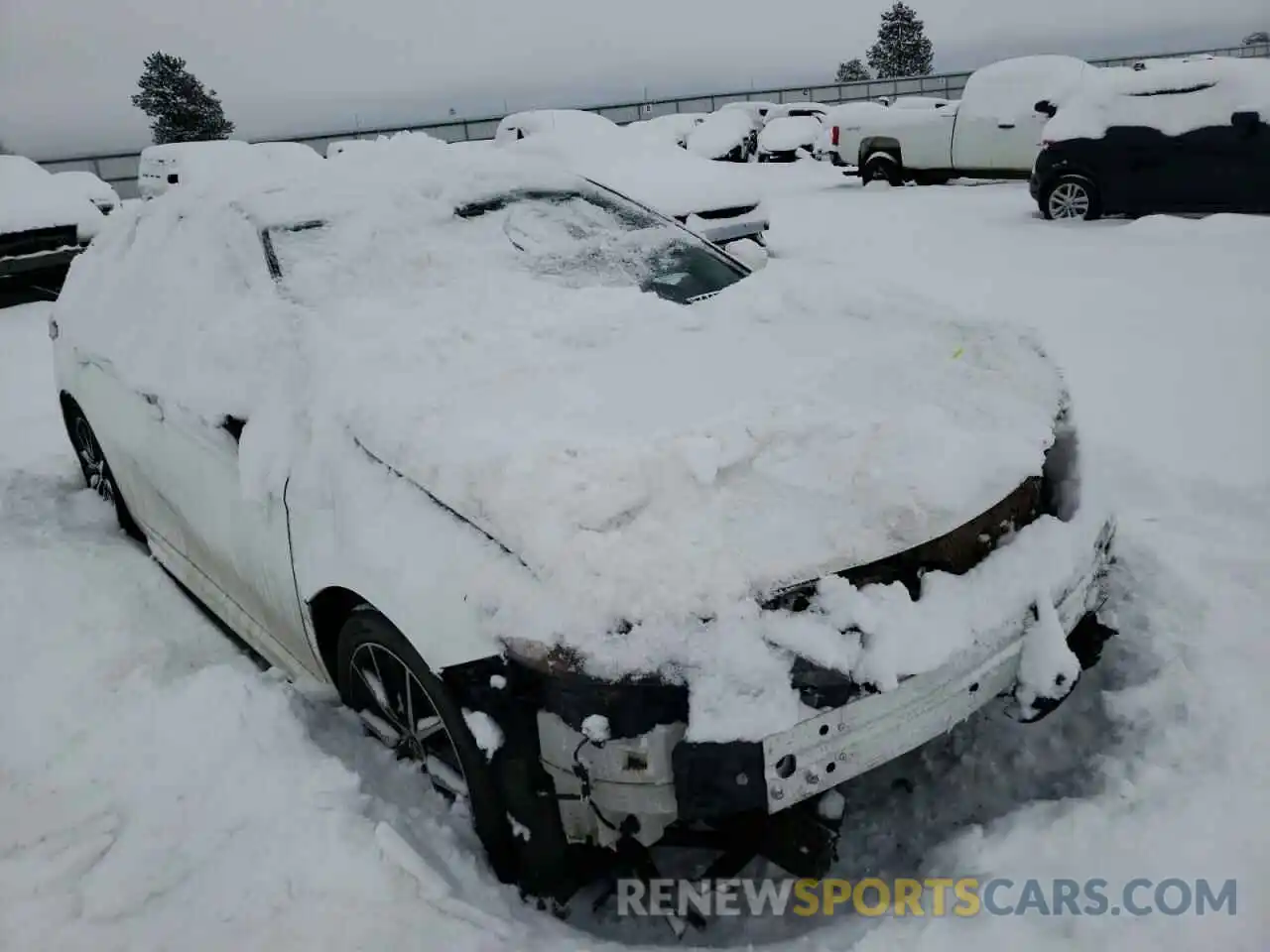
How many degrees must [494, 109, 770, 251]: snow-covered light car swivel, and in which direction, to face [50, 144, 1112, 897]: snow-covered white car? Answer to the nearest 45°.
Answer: approximately 45° to its right

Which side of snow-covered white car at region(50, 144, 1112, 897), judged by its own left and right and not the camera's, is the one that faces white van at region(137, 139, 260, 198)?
back

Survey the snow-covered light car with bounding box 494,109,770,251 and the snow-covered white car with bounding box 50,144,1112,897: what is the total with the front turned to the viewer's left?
0

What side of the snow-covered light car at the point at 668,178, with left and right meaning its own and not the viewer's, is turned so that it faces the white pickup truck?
left

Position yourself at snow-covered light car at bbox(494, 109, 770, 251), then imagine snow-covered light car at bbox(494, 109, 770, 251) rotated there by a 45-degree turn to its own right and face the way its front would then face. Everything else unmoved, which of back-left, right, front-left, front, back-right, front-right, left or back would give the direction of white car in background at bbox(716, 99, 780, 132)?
back

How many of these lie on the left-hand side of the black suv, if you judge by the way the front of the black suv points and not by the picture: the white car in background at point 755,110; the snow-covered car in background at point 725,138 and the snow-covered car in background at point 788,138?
0

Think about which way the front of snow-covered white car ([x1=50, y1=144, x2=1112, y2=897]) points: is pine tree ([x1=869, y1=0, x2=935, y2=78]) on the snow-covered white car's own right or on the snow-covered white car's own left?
on the snow-covered white car's own left

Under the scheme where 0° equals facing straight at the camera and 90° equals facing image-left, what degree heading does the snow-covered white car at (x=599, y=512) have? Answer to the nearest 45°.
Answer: approximately 315°

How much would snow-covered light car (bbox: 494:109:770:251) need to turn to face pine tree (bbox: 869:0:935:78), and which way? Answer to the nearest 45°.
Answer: approximately 135° to its left

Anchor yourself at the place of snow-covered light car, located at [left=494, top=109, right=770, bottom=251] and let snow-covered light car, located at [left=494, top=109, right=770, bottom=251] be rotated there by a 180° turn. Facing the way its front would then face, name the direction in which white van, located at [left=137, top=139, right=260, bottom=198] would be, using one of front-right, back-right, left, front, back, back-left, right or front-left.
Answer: front

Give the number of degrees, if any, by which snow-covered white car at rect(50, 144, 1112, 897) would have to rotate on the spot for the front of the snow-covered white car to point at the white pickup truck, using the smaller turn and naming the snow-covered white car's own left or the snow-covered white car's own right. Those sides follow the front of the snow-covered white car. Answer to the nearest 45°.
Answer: approximately 90° to the snow-covered white car's own left

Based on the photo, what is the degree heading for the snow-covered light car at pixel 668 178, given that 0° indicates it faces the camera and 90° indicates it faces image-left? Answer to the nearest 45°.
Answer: approximately 315°
